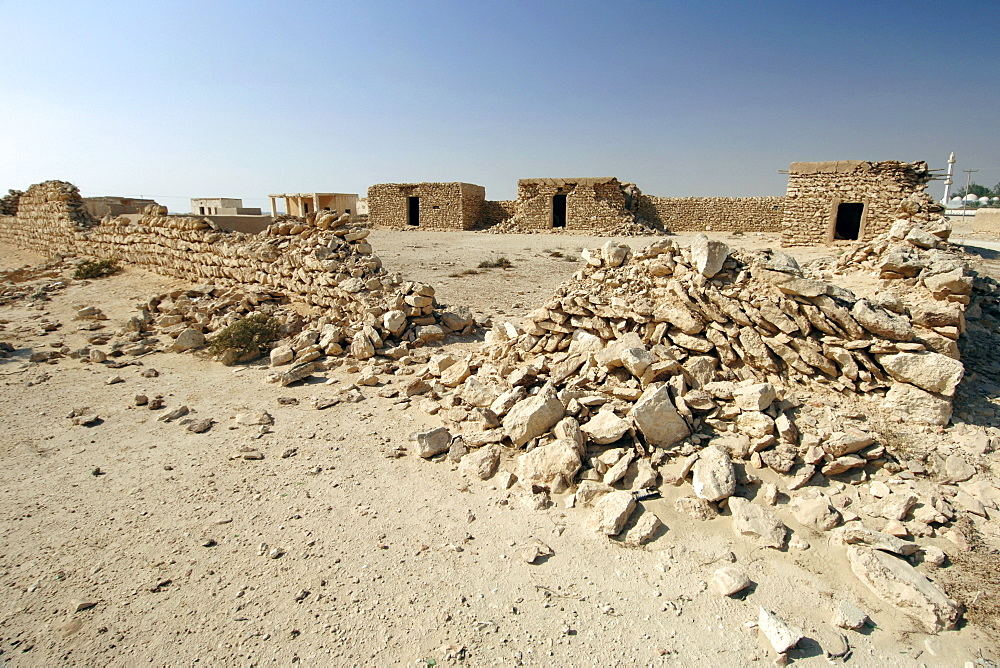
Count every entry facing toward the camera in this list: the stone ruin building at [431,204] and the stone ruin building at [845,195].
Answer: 2

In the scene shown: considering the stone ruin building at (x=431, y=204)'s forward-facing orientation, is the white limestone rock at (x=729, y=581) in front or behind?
in front

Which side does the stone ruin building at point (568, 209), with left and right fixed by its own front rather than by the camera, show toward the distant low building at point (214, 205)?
right

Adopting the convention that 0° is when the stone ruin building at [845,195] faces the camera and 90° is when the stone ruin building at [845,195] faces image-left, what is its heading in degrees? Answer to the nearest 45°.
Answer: approximately 0°

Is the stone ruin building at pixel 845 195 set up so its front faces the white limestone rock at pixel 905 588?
yes

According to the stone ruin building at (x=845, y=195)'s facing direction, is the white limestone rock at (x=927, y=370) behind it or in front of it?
in front

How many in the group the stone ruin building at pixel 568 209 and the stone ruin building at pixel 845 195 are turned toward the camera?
2

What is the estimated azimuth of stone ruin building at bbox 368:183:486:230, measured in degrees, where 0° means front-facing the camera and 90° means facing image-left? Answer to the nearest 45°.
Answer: approximately 0°

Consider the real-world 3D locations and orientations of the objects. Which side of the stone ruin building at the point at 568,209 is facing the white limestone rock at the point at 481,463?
front

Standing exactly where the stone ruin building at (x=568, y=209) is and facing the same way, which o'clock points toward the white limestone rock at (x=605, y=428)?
The white limestone rock is roughly at 12 o'clock from the stone ruin building.

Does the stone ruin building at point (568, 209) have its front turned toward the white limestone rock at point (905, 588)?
yes
